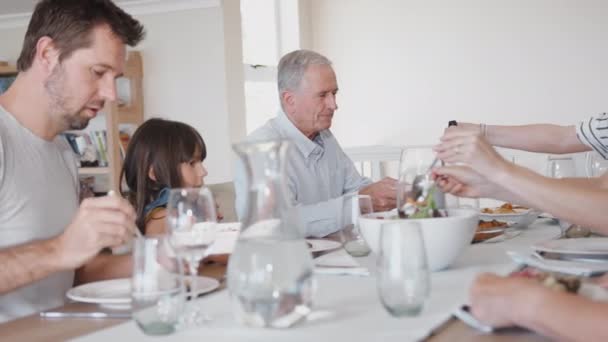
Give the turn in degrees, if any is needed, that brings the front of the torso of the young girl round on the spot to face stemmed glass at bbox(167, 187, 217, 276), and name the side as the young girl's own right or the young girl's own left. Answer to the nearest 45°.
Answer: approximately 90° to the young girl's own right

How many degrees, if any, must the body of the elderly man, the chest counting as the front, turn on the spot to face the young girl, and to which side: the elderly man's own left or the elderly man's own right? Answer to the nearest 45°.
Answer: approximately 90° to the elderly man's own right

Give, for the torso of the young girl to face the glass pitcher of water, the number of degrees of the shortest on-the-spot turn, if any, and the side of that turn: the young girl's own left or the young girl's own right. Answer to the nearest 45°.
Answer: approximately 90° to the young girl's own right

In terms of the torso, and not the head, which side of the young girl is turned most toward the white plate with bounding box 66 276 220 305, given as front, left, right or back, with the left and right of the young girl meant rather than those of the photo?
right

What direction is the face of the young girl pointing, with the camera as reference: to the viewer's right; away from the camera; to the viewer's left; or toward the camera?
to the viewer's right

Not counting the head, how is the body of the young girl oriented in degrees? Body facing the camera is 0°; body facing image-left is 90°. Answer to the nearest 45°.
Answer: approximately 270°

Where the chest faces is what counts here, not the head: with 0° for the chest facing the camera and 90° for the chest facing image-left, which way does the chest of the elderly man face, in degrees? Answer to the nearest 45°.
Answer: approximately 315°
